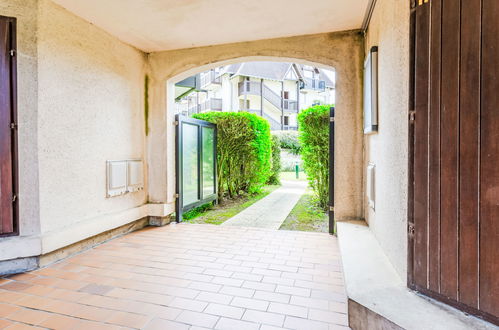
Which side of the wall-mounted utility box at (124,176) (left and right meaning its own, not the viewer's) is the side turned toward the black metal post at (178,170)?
left

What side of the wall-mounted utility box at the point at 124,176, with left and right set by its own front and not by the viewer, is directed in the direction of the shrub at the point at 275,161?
left

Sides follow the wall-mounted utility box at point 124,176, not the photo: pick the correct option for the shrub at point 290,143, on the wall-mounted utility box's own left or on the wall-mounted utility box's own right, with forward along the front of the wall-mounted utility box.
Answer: on the wall-mounted utility box's own left

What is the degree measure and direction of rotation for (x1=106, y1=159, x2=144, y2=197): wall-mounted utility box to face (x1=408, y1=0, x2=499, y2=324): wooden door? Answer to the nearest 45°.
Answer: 0° — it already faces it

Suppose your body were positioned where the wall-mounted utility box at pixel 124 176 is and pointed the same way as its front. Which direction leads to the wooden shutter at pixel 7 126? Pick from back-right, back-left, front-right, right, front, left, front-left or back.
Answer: right

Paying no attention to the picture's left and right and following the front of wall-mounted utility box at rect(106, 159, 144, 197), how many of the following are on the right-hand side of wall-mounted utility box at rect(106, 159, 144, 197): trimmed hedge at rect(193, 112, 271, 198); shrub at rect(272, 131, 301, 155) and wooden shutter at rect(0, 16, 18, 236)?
1

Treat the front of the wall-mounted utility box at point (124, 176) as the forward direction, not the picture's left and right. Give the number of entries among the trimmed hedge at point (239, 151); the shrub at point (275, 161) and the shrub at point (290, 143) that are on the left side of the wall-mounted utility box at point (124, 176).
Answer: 3

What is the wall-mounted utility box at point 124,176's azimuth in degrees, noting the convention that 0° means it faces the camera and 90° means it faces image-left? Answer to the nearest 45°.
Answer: approximately 315°

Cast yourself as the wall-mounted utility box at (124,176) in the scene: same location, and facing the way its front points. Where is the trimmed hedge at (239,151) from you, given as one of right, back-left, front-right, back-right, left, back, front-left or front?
left

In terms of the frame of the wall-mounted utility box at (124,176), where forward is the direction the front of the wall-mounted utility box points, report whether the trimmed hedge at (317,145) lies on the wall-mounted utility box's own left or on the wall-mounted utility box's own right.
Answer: on the wall-mounted utility box's own left
